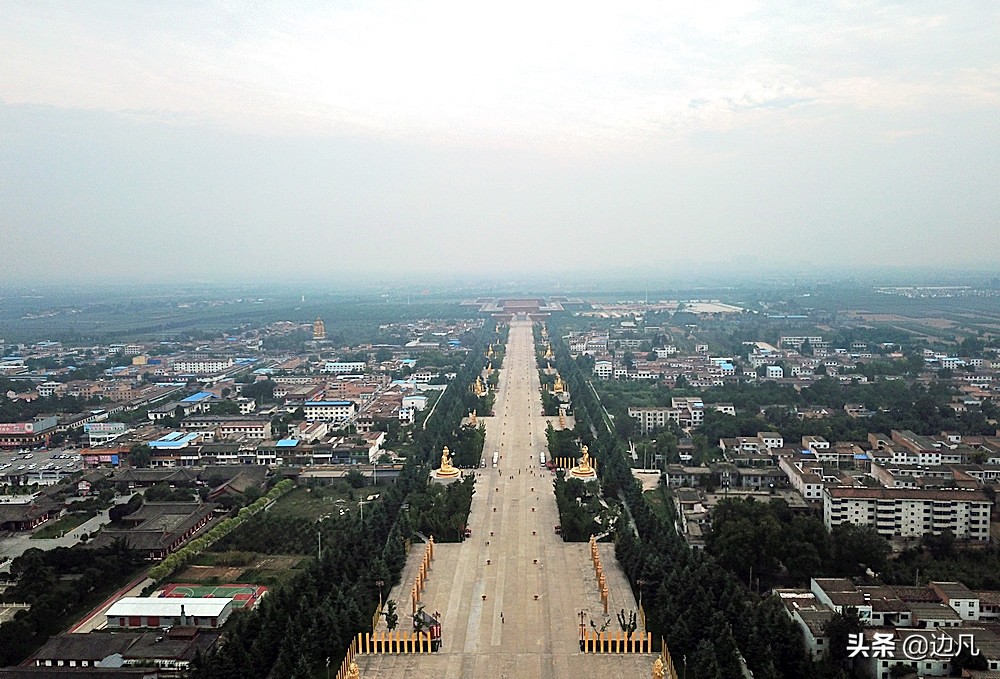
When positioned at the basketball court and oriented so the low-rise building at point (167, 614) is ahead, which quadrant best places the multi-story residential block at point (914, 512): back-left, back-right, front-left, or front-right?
back-left

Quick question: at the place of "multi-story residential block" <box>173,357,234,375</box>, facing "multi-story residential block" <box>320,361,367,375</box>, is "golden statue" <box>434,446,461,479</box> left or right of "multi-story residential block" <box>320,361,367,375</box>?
right

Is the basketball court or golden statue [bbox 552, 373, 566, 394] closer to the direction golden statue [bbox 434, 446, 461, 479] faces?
the golden statue

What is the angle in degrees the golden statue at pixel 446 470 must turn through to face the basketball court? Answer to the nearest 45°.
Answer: approximately 135° to its right

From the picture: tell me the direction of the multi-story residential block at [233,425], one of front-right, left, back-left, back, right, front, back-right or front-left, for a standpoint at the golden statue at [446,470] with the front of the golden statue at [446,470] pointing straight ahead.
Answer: back-left

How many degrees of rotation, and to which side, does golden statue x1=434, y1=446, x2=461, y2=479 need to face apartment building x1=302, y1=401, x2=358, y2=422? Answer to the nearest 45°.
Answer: approximately 135° to its left

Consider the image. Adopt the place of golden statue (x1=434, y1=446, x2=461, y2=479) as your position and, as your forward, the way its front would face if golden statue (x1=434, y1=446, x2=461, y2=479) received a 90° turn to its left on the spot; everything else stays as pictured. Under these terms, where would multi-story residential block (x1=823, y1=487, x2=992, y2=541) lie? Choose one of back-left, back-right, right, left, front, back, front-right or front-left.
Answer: back-right

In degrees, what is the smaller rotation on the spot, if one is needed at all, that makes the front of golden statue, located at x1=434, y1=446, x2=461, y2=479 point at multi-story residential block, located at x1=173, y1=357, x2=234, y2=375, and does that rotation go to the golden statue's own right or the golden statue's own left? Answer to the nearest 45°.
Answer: approximately 135° to the golden statue's own left

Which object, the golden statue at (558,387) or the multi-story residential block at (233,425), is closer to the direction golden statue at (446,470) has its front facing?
the golden statue

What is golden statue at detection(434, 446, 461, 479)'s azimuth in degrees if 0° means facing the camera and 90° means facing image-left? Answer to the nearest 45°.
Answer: approximately 270°

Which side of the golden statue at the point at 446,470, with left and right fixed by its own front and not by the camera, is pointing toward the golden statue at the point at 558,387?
left
